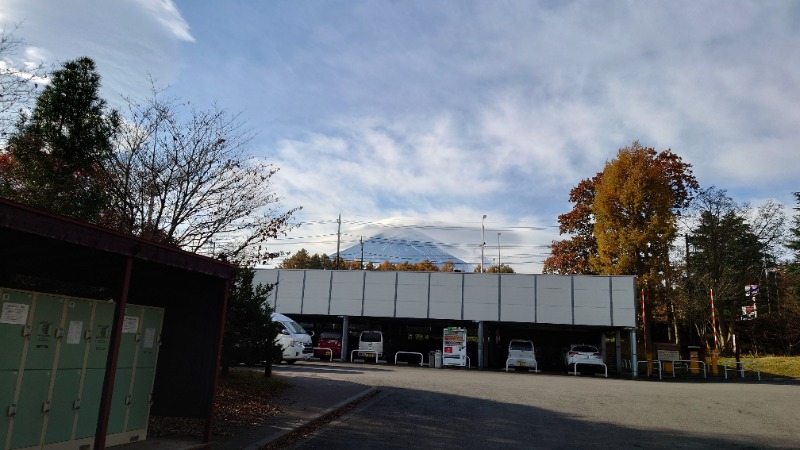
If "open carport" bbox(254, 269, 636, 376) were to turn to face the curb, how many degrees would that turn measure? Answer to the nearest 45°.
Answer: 0° — it already faces it

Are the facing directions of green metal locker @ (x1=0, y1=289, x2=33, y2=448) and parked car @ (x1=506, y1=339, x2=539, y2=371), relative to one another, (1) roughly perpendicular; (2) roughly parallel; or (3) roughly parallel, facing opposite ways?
roughly perpendicular

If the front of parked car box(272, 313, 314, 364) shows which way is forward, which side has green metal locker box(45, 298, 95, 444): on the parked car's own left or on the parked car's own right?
on the parked car's own right

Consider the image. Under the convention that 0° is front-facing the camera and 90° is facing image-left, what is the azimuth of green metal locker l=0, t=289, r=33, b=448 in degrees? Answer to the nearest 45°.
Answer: approximately 315°
